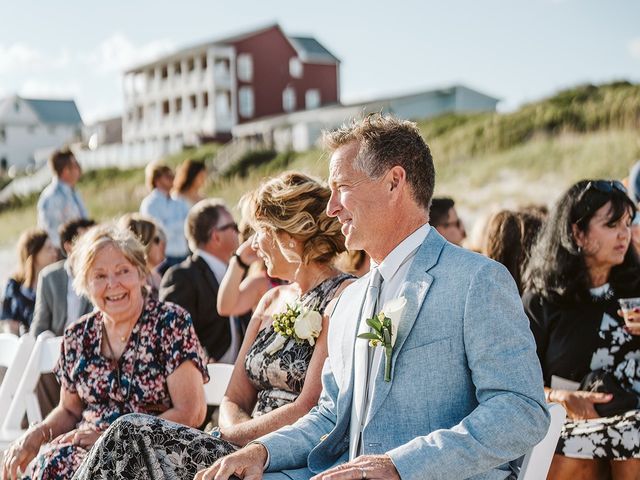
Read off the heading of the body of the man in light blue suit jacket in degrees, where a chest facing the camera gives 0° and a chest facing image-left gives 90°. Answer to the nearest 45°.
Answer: approximately 45°

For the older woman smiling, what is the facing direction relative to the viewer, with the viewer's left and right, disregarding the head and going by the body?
facing the viewer and to the left of the viewer

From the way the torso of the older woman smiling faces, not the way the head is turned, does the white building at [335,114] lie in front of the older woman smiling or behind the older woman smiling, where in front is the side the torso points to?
behind

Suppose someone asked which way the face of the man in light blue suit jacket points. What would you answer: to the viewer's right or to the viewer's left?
to the viewer's left

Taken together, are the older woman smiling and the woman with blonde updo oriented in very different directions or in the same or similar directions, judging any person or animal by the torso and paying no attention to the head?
same or similar directions

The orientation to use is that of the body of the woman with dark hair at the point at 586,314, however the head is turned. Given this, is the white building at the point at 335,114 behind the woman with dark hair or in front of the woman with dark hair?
behind

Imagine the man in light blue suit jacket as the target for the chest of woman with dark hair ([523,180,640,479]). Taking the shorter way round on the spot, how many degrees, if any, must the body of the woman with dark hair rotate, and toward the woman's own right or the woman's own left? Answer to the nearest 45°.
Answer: approximately 45° to the woman's own right
